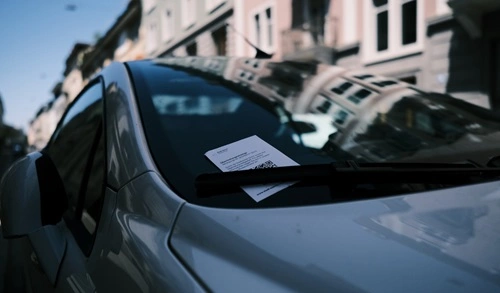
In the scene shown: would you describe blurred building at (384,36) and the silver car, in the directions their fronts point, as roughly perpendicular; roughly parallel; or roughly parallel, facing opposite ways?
roughly perpendicular

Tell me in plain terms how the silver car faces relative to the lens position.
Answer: facing the viewer and to the right of the viewer

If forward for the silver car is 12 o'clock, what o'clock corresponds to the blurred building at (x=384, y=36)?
The blurred building is roughly at 8 o'clock from the silver car.

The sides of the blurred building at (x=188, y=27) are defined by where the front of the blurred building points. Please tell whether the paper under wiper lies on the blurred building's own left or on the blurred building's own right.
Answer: on the blurred building's own left

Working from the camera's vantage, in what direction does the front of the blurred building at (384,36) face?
facing the viewer and to the left of the viewer

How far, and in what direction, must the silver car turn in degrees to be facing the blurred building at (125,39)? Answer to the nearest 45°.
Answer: approximately 135° to its left
